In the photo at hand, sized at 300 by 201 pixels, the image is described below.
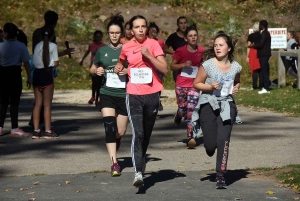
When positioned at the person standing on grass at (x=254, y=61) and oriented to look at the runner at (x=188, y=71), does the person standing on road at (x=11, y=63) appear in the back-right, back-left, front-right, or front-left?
front-right

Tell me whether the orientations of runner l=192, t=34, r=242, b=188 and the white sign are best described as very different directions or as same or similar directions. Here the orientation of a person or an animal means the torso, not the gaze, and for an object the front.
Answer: same or similar directions

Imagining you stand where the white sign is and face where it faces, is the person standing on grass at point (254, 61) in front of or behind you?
in front

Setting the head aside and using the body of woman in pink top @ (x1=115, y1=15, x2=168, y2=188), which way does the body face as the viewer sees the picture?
toward the camera

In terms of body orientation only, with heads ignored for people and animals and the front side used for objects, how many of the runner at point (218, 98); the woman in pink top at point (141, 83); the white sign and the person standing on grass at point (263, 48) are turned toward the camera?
3

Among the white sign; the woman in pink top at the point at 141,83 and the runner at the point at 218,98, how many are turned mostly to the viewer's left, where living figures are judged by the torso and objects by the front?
0

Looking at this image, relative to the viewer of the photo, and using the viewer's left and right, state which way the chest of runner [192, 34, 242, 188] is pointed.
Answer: facing the viewer

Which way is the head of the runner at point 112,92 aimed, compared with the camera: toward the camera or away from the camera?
toward the camera

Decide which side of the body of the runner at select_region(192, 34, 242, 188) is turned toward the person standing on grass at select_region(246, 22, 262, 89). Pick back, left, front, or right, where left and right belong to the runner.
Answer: back

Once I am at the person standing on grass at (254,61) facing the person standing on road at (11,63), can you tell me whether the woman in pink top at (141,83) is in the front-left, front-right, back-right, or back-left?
front-left
